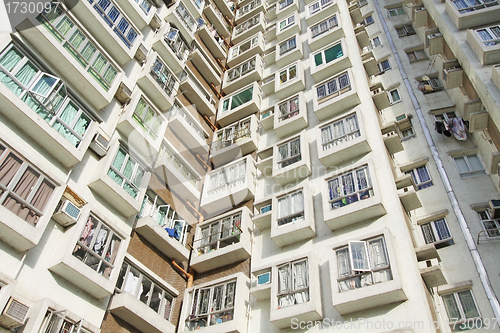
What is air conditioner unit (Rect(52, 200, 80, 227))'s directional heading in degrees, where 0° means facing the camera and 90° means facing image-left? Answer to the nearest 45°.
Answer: approximately 315°
